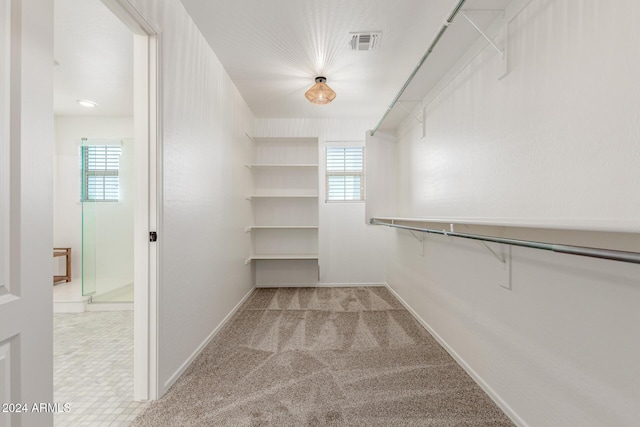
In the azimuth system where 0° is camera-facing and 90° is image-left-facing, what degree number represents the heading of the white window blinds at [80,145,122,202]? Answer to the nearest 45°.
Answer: approximately 0°

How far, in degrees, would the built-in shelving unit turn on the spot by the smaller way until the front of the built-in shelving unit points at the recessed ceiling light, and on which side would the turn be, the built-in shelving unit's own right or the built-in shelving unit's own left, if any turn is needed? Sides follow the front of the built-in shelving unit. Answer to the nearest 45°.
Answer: approximately 90° to the built-in shelving unit's own right

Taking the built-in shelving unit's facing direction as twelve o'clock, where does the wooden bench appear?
The wooden bench is roughly at 3 o'clock from the built-in shelving unit.

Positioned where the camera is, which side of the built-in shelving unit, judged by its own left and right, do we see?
front

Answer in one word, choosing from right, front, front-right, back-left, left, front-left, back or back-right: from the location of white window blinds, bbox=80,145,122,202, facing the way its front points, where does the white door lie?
front

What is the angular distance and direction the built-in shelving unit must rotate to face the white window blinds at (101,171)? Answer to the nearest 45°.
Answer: approximately 90° to its right

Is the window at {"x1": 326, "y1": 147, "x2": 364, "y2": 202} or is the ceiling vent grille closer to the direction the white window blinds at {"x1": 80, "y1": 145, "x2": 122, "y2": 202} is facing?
the ceiling vent grille

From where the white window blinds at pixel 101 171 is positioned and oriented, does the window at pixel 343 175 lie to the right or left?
on its left

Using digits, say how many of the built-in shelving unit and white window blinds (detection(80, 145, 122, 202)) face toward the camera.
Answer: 2

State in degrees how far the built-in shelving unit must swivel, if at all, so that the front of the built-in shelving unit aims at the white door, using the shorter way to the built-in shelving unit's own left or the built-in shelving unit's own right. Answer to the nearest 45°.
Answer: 0° — it already faces it

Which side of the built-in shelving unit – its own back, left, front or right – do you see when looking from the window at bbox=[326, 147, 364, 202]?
left

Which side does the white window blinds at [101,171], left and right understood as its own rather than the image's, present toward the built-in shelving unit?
left

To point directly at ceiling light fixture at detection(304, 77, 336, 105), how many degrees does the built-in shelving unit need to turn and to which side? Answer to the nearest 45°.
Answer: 0° — it already faces it

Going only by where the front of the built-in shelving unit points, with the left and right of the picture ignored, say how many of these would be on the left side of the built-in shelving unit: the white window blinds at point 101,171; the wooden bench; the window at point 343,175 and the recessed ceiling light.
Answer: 1
